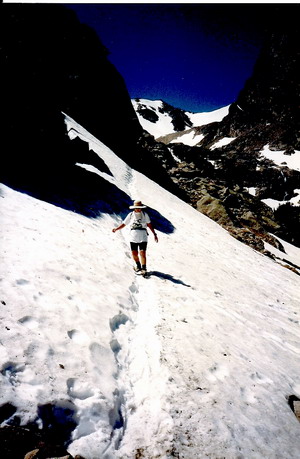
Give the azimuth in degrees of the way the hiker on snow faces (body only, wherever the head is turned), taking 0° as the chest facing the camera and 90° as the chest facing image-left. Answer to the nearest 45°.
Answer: approximately 0°
